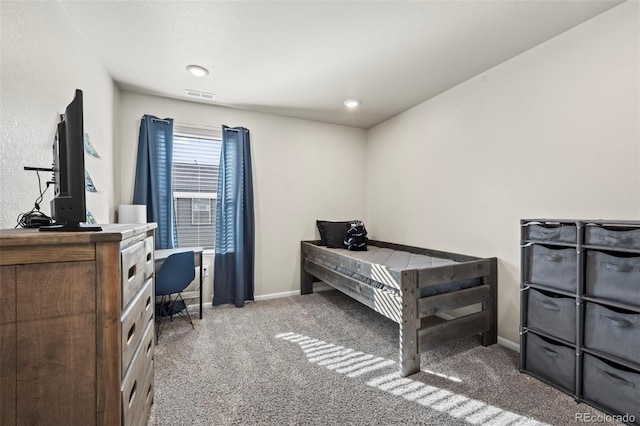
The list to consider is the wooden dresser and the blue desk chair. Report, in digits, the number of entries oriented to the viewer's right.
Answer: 1

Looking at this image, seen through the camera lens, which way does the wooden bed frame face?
facing the viewer and to the right of the viewer

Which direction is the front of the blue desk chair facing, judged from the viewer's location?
facing away from the viewer and to the left of the viewer

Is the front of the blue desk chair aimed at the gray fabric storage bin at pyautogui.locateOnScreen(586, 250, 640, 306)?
no

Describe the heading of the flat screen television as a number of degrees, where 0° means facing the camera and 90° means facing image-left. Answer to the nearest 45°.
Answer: approximately 270°

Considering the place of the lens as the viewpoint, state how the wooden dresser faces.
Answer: facing to the right of the viewer

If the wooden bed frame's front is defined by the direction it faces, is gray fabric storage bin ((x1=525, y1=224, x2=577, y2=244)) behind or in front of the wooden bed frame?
in front

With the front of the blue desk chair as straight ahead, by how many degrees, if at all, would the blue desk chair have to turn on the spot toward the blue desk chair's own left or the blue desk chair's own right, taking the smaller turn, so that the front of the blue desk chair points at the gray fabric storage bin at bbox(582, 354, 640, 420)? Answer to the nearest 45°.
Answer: approximately 180°

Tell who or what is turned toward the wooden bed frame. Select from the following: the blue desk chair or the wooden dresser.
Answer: the wooden dresser

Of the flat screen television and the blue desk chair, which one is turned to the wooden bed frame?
the flat screen television

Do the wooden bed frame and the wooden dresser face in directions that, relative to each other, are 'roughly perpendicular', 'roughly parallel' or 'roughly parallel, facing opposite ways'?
roughly perpendicular

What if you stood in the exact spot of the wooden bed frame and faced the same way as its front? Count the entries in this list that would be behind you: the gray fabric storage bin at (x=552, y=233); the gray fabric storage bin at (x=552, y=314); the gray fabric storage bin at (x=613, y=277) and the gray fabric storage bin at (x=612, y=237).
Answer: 0

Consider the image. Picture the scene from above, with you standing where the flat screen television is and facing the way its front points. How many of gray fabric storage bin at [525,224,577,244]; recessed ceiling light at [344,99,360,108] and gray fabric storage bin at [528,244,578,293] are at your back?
0

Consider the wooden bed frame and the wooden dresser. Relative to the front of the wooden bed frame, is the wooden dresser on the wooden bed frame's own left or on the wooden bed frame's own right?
on the wooden bed frame's own right

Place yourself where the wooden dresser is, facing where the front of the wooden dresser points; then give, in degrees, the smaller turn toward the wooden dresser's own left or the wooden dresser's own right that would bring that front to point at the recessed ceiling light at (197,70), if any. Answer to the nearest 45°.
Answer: approximately 45° to the wooden dresser's own left

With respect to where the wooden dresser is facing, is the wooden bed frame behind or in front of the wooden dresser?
in front
